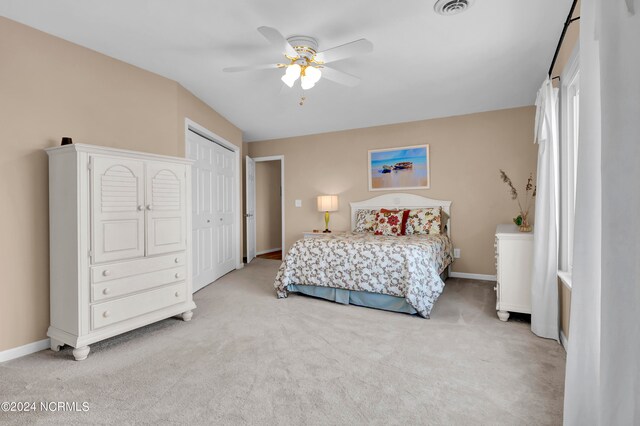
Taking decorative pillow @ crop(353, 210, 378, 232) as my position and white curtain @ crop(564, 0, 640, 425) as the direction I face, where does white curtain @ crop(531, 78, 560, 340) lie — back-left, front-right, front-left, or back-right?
front-left

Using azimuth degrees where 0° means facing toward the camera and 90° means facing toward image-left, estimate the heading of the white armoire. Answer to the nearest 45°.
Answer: approximately 315°

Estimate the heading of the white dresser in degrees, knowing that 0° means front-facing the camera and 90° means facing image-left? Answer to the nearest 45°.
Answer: approximately 90°

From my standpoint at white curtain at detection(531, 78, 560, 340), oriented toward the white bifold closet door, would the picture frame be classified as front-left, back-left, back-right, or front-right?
front-right

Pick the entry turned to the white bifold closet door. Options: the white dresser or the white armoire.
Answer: the white dresser

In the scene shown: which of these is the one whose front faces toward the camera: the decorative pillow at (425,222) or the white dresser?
the decorative pillow

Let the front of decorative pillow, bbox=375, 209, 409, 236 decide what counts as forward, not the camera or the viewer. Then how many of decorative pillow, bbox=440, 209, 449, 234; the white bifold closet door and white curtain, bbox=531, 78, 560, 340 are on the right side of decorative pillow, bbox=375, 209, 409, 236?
1

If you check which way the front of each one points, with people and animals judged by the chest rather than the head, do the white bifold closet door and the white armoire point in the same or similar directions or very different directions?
same or similar directions

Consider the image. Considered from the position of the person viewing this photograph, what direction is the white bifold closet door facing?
facing the viewer and to the right of the viewer

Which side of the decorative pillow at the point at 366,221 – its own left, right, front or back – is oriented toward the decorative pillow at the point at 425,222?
left

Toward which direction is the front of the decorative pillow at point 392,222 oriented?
toward the camera

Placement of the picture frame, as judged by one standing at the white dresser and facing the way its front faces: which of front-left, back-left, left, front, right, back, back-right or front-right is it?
front-right

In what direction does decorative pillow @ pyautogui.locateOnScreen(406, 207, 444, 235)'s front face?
toward the camera

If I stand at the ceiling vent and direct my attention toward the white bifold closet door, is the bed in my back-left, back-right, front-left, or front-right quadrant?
front-right

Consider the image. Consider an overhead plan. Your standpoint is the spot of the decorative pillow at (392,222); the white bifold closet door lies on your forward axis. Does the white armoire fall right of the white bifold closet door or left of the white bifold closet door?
left

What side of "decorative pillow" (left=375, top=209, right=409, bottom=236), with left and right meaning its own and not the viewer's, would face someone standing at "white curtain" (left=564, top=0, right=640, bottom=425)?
front

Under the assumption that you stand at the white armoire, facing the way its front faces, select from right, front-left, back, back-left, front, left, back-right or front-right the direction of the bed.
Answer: front-left
